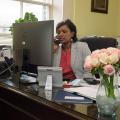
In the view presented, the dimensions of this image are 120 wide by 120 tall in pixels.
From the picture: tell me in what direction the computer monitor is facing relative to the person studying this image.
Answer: facing away from the viewer and to the right of the viewer

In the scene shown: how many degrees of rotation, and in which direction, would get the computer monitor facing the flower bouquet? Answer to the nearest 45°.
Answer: approximately 135° to its right

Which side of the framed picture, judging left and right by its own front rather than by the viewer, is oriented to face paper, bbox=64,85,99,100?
front

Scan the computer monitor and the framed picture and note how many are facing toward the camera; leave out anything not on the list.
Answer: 1

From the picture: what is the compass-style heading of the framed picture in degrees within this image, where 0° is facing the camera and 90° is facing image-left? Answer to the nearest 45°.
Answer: approximately 0°

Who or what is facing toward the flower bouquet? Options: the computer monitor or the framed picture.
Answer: the framed picture

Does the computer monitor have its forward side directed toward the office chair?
yes

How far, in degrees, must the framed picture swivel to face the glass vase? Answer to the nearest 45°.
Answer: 0° — it already faces it

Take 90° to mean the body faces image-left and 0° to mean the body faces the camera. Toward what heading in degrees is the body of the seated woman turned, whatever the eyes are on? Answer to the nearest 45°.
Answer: approximately 45°

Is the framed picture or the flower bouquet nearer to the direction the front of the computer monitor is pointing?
the framed picture

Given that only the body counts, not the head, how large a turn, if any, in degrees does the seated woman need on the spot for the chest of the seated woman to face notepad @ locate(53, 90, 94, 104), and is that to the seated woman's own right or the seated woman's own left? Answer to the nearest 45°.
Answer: approximately 45° to the seated woman's own left

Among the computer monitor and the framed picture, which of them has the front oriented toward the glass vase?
the framed picture
